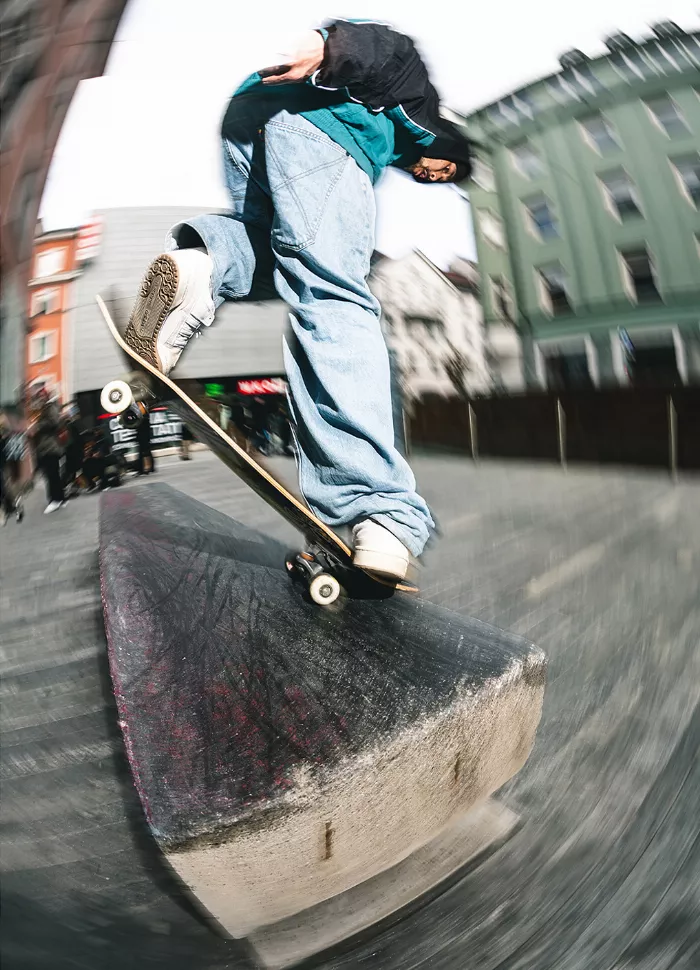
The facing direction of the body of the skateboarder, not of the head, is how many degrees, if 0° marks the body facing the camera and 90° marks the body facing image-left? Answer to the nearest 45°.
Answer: approximately 225°
